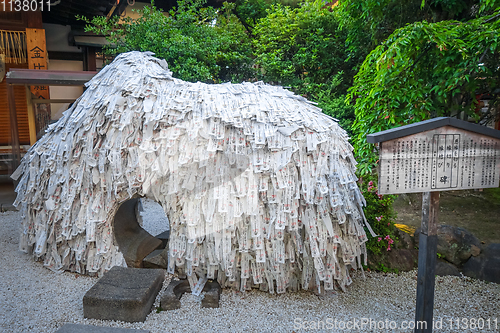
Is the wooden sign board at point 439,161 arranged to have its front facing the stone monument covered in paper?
no

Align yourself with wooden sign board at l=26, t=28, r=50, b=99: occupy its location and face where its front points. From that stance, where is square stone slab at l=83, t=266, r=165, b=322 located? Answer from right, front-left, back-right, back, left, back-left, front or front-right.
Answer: front

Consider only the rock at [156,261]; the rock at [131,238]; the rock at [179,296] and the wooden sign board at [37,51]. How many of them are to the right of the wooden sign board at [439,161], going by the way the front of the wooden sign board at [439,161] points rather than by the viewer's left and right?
4

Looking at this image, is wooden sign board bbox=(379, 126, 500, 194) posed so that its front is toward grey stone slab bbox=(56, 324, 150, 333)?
no

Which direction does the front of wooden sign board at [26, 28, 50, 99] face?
toward the camera

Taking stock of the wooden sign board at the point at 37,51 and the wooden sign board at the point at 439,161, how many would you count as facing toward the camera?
2

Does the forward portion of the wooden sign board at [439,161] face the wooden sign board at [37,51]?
no

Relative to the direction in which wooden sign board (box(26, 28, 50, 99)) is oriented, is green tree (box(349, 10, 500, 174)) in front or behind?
in front

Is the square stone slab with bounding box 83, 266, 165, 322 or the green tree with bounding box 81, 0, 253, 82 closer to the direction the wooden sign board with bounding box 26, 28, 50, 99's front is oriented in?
the square stone slab

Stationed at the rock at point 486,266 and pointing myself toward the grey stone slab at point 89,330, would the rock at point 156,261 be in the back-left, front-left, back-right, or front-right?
front-right

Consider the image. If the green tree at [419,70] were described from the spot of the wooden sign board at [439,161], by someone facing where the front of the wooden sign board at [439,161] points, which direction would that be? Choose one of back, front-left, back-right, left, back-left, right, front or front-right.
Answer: back

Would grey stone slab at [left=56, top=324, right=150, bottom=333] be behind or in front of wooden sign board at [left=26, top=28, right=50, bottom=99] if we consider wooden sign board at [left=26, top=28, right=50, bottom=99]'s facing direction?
in front

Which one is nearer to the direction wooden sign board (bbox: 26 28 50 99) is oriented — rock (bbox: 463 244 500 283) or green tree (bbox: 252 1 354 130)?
the rock

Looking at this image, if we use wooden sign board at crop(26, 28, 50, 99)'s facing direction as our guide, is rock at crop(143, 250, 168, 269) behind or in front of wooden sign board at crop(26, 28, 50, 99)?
in front

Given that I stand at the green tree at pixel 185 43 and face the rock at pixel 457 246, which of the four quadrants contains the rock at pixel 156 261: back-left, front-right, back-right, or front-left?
front-right

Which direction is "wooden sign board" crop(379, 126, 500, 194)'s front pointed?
toward the camera

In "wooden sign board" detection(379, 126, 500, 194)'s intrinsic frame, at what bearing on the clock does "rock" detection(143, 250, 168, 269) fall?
The rock is roughly at 3 o'clock from the wooden sign board.

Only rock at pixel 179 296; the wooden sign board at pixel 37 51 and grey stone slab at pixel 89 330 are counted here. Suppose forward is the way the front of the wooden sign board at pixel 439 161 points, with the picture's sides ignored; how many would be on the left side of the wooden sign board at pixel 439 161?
0

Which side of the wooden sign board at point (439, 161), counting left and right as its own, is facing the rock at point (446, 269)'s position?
back

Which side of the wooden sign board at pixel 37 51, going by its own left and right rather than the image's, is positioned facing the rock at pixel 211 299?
front

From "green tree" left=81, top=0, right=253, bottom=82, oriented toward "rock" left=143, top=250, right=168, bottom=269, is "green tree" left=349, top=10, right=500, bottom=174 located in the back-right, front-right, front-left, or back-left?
front-left
